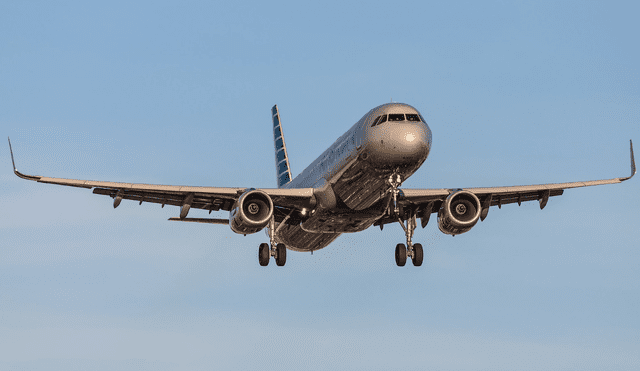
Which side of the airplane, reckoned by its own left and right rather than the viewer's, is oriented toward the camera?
front
